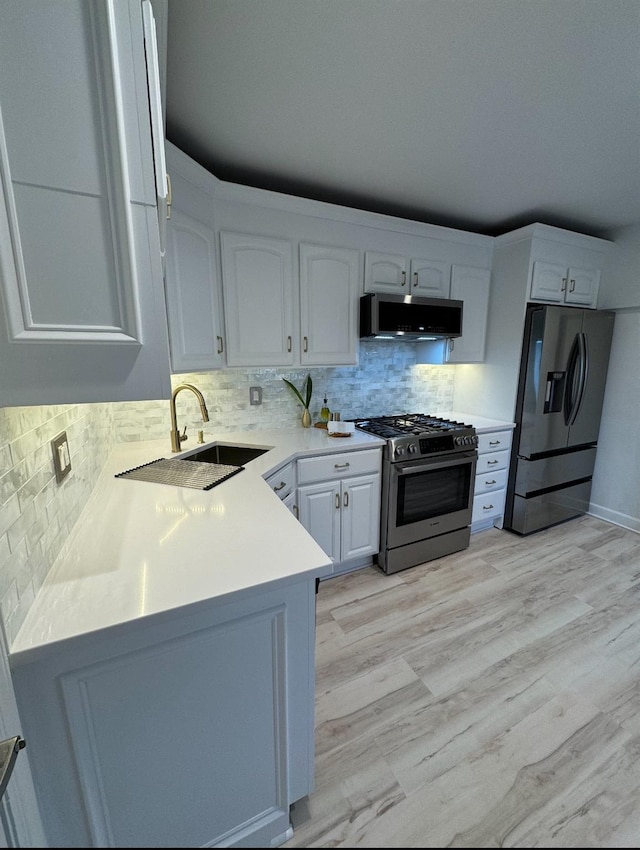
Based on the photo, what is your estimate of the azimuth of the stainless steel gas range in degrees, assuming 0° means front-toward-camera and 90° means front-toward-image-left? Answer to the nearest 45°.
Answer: approximately 315°

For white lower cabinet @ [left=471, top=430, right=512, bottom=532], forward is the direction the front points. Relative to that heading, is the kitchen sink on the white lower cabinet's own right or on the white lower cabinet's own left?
on the white lower cabinet's own right

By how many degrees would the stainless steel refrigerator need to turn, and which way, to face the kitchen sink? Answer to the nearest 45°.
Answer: approximately 90° to its right

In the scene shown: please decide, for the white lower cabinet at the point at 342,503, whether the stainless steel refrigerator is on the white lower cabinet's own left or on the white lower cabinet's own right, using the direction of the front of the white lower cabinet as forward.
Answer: on the white lower cabinet's own left

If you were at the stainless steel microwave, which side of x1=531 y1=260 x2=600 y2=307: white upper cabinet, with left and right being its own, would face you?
right

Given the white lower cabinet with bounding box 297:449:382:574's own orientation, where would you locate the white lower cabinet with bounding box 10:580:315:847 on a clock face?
the white lower cabinet with bounding box 10:580:315:847 is roughly at 2 o'clock from the white lower cabinet with bounding box 297:449:382:574.

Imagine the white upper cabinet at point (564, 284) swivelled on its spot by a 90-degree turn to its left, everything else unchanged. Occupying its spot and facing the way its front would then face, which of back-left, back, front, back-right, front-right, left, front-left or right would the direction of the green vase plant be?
back

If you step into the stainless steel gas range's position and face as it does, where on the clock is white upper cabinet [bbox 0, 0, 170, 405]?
The white upper cabinet is roughly at 2 o'clock from the stainless steel gas range.

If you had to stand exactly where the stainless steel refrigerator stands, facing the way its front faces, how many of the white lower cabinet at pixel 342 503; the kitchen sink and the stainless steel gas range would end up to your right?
3
